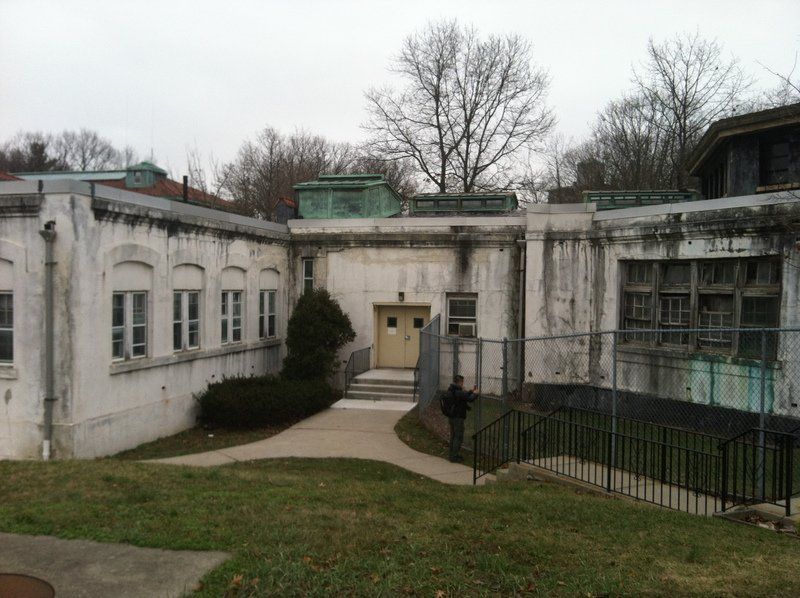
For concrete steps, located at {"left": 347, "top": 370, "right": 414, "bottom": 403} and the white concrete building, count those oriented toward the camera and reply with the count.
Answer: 2

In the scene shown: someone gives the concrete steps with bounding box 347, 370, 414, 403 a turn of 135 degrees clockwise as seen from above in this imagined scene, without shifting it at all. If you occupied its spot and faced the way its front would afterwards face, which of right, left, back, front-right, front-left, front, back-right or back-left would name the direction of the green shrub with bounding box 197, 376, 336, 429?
left

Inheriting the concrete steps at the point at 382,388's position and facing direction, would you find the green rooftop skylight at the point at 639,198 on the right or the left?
on its left

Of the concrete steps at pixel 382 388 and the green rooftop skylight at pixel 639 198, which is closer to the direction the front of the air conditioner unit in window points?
the concrete steps

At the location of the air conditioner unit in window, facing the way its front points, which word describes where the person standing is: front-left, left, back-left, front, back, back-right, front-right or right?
front

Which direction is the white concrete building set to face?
toward the camera

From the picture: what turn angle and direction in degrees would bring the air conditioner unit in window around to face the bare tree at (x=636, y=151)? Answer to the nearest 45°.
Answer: approximately 135° to its left

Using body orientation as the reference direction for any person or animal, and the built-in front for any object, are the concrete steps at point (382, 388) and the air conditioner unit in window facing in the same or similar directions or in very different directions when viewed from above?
same or similar directions

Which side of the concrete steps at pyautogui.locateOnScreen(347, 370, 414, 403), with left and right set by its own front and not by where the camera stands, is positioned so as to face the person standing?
front

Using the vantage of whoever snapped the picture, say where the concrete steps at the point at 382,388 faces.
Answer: facing the viewer

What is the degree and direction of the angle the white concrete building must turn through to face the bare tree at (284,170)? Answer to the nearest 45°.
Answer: approximately 180°
